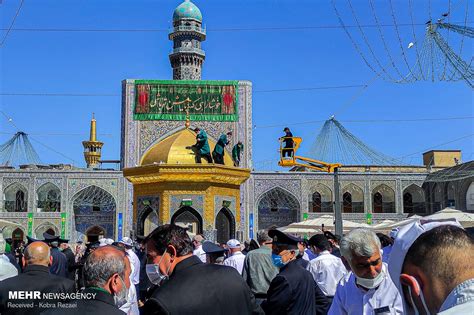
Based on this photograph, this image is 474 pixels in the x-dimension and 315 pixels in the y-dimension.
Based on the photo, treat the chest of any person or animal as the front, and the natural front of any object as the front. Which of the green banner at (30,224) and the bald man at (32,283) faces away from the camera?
the bald man

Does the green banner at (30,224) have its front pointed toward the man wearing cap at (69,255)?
yes

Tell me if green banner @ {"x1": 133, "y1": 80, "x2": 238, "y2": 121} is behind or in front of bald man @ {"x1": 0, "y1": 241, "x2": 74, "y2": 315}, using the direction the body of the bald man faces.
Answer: in front

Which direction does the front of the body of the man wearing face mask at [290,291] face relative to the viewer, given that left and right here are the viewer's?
facing away from the viewer and to the left of the viewer

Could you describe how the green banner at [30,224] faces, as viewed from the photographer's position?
facing the viewer

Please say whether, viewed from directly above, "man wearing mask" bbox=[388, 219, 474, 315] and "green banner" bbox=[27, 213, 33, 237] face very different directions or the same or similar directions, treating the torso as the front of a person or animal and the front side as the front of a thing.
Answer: very different directions

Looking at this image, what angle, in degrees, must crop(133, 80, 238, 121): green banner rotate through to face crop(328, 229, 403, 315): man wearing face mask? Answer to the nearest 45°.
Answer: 0° — it already faces them

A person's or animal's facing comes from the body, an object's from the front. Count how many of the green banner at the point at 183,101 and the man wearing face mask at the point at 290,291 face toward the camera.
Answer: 1

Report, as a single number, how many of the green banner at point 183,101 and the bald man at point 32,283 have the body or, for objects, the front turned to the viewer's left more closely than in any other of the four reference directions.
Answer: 0

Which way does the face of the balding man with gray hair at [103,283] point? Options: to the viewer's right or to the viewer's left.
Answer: to the viewer's right

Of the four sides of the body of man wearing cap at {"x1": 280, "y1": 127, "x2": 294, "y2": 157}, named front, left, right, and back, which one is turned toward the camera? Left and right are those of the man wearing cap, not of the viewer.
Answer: left

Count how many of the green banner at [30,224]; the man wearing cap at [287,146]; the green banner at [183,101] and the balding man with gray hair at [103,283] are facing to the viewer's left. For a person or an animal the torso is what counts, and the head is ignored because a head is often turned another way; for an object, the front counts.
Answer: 1
